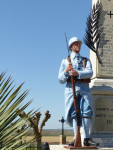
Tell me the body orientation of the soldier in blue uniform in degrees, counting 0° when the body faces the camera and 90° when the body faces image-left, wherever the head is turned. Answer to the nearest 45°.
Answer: approximately 0°
